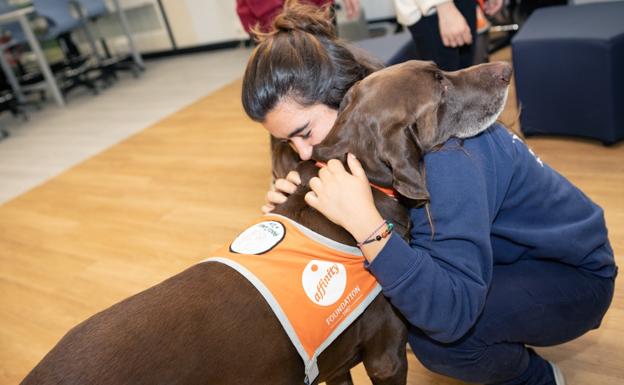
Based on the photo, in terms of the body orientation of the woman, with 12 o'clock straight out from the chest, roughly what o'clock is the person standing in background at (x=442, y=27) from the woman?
The person standing in background is roughly at 3 o'clock from the woman.

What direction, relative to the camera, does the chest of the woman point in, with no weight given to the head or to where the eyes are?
to the viewer's left
